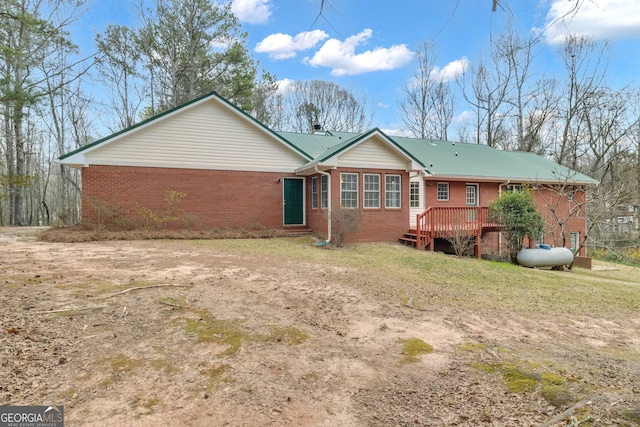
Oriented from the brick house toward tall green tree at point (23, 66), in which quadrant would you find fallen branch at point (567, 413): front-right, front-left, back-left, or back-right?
back-left

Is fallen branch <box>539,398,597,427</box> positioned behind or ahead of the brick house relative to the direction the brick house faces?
behind

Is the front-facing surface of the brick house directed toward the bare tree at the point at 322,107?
no

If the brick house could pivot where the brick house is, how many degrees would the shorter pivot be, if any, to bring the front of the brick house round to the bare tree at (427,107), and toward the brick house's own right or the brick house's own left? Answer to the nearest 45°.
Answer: approximately 45° to the brick house's own right

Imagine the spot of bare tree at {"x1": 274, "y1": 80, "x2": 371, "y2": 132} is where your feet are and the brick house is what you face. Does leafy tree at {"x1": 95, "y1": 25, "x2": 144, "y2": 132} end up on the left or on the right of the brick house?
right

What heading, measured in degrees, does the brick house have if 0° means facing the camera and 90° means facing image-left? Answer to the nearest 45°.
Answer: approximately 180°
